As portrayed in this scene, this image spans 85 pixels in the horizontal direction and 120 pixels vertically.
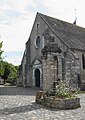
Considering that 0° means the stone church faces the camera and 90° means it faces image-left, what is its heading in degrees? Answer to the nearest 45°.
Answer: approximately 45°
